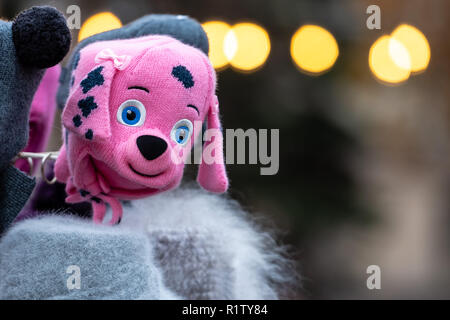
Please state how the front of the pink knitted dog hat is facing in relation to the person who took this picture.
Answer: facing the viewer and to the right of the viewer
